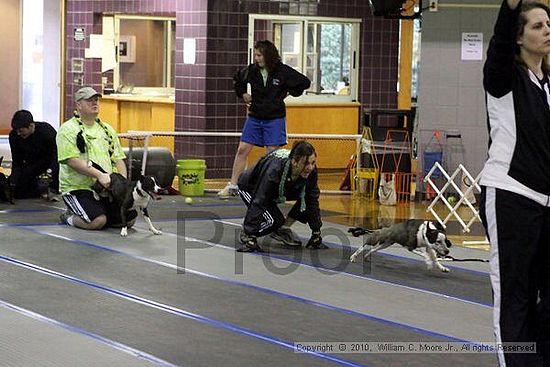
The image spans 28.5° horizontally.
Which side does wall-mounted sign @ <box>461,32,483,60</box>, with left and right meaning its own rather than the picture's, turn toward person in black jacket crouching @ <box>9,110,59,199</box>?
right

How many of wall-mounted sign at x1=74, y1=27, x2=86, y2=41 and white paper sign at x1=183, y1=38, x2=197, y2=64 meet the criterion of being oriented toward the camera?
2

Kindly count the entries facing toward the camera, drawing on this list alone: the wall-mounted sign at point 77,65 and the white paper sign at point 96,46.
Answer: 2

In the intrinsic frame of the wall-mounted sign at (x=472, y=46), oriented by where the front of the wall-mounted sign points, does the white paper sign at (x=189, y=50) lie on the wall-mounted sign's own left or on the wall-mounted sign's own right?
on the wall-mounted sign's own right

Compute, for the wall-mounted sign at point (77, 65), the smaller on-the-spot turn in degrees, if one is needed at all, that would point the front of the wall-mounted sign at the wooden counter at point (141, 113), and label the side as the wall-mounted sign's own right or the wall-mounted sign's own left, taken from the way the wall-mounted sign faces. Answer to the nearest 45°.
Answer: approximately 45° to the wall-mounted sign's own left

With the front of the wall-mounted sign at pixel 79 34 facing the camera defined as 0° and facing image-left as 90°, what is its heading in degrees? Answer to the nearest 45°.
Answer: approximately 0°

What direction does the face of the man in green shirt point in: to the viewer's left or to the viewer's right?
to the viewer's right

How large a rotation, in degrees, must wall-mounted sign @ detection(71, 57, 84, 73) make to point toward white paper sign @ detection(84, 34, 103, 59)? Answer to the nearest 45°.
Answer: approximately 45° to its left

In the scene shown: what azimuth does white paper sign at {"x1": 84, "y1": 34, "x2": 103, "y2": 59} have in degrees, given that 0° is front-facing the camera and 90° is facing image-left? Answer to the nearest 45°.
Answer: approximately 0°
